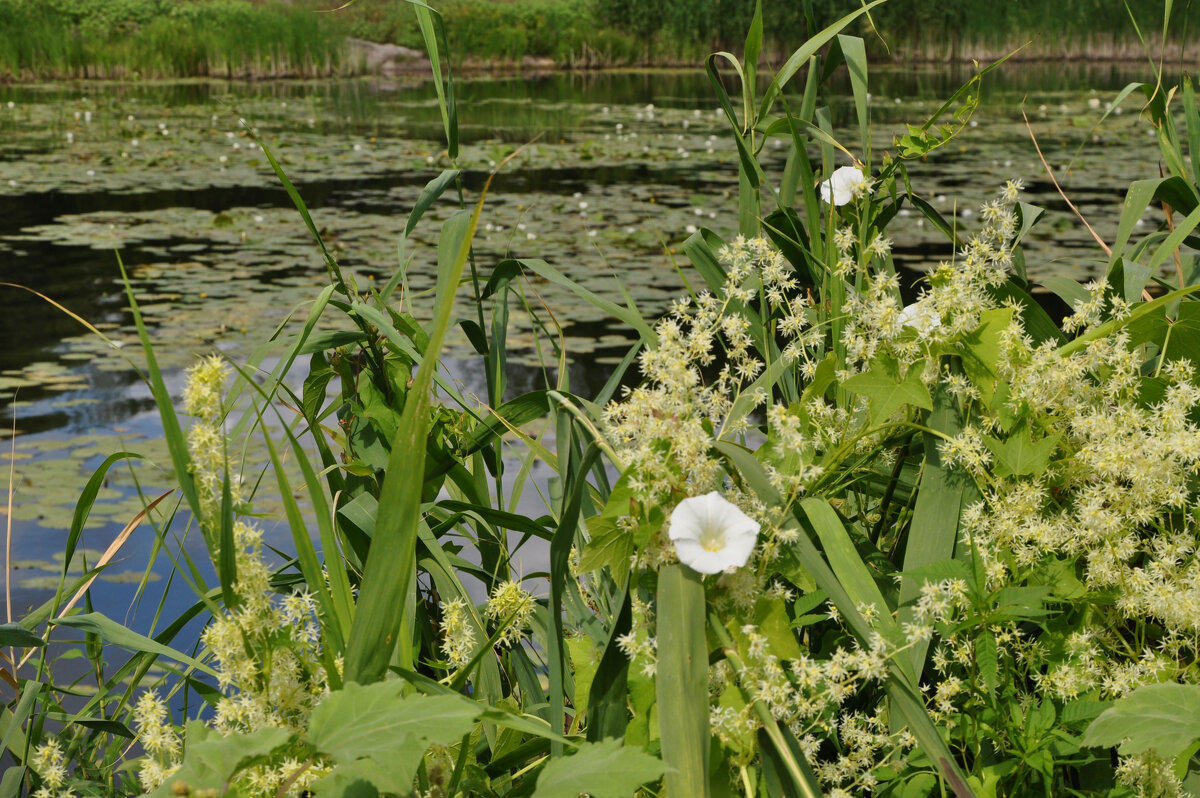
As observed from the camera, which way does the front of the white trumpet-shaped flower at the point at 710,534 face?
facing the viewer
